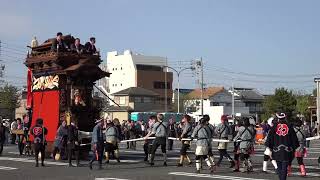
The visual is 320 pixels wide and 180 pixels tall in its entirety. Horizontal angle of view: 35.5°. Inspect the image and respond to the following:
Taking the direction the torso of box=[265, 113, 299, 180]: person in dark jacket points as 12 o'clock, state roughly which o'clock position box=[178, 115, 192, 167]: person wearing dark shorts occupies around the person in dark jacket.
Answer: The person wearing dark shorts is roughly at 11 o'clock from the person in dark jacket.

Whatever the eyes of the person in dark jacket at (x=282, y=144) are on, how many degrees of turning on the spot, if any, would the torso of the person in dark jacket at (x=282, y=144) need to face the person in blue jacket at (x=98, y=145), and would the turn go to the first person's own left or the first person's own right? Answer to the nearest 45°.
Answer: approximately 45° to the first person's own left

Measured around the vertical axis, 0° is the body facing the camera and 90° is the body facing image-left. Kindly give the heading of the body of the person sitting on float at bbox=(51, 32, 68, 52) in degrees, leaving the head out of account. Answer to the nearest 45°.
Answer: approximately 315°

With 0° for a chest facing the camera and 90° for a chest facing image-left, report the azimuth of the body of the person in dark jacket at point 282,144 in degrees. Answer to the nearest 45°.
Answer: approximately 180°
